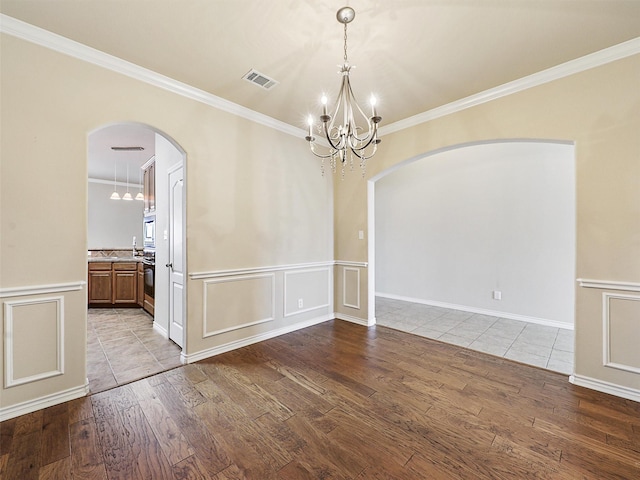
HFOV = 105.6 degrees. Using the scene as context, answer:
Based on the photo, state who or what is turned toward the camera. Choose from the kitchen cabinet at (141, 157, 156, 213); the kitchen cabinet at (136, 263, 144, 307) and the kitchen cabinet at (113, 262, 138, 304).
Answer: the kitchen cabinet at (113, 262, 138, 304)

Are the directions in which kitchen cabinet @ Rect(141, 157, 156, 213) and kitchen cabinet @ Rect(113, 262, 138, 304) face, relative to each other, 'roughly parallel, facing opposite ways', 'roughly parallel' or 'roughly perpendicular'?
roughly perpendicular

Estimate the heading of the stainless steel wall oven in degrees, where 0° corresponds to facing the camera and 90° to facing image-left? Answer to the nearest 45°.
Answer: approximately 90°

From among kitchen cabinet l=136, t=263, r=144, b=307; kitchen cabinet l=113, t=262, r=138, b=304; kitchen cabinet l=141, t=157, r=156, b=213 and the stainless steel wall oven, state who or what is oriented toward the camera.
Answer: kitchen cabinet l=113, t=262, r=138, b=304

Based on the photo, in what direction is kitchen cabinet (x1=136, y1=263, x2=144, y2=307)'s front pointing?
to the viewer's left

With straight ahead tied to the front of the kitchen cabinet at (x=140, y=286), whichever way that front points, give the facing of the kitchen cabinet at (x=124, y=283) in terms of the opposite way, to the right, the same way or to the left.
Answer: to the left

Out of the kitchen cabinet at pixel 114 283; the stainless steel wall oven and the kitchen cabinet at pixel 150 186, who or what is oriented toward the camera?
the kitchen cabinet at pixel 114 283

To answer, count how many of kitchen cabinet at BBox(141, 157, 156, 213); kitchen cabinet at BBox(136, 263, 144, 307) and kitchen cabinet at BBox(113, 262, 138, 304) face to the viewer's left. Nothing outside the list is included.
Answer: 2

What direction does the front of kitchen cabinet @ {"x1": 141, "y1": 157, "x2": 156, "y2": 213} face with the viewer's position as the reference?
facing to the left of the viewer

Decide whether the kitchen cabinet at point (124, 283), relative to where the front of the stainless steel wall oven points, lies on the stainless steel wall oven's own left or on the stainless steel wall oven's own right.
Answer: on the stainless steel wall oven's own right
